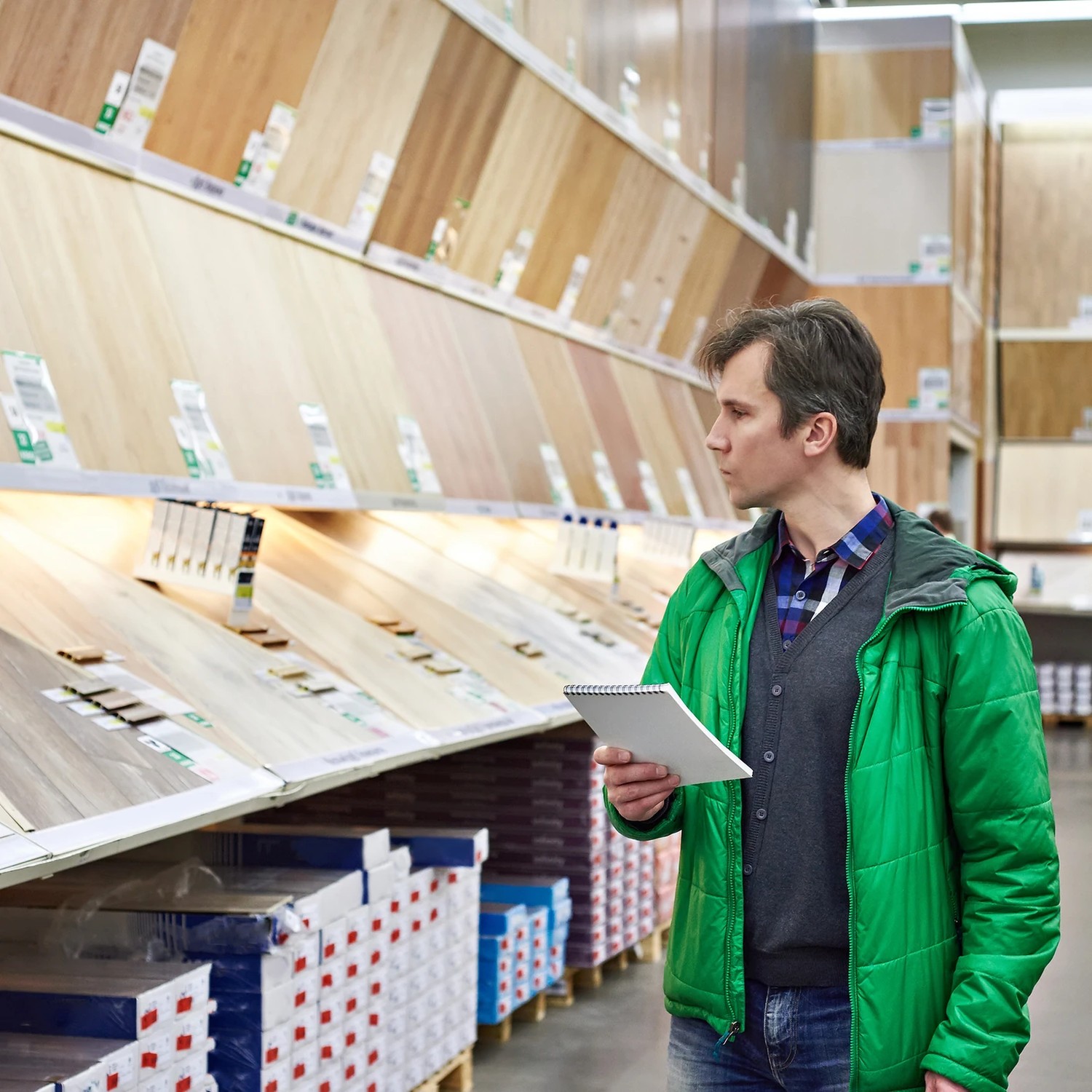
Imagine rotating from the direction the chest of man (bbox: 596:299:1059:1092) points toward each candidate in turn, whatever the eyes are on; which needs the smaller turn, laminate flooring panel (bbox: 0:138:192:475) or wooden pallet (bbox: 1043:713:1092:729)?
the laminate flooring panel

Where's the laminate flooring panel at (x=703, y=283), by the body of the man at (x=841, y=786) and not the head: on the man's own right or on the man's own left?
on the man's own right

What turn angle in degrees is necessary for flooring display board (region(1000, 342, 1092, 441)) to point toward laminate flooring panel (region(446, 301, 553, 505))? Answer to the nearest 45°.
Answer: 0° — it already faces it

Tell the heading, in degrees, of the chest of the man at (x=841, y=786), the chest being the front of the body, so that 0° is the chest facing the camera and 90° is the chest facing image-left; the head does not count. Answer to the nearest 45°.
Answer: approximately 45°

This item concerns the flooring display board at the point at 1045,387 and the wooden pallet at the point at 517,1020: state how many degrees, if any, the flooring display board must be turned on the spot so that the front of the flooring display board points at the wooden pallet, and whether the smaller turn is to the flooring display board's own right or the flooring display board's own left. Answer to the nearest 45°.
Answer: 0° — it already faces it

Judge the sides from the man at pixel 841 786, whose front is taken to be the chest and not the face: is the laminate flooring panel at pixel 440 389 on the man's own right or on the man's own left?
on the man's own right

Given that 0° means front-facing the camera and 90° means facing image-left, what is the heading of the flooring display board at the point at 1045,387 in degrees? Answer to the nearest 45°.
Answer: approximately 0°
